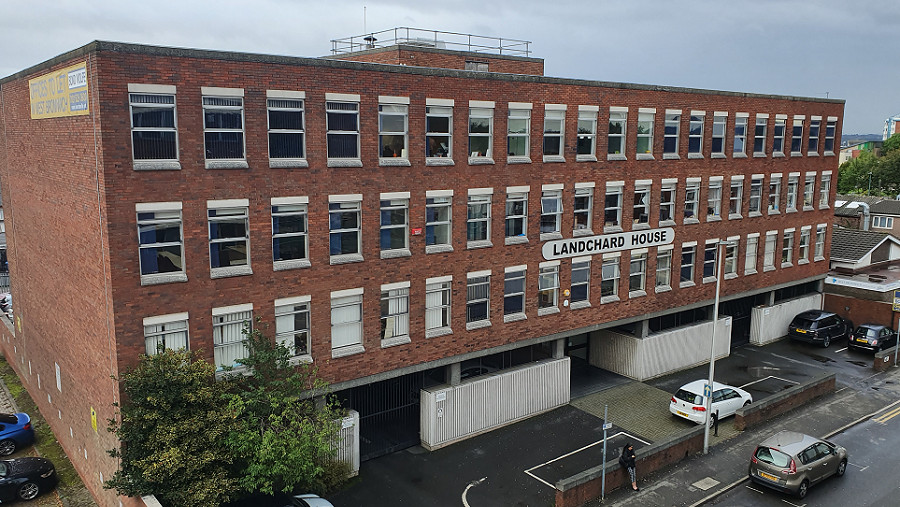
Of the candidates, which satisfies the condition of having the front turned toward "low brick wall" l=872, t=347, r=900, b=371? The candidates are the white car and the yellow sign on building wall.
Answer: the white car

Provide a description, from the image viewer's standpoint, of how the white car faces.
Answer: facing away from the viewer and to the right of the viewer

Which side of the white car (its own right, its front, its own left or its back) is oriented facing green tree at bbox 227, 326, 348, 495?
back

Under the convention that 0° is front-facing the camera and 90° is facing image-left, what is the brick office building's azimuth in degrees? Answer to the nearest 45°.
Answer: approximately 315°

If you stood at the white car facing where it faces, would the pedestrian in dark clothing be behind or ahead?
behind

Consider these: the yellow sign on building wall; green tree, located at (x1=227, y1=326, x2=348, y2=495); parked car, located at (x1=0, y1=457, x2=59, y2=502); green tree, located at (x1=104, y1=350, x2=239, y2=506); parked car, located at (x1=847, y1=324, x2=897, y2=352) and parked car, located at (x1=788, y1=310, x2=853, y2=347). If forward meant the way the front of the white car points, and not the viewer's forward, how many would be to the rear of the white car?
4
